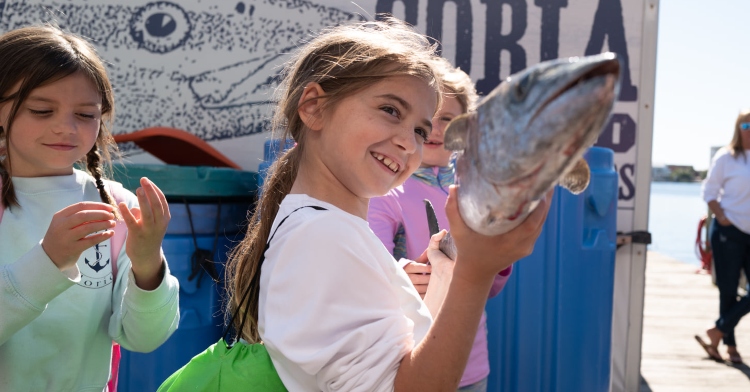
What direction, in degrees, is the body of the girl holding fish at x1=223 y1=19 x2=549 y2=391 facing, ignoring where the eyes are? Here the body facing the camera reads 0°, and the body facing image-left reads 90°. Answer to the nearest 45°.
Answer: approximately 270°

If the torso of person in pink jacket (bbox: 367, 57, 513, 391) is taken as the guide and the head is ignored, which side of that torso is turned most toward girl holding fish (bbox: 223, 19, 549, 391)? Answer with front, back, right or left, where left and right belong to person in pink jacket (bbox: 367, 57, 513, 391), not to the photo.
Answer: front

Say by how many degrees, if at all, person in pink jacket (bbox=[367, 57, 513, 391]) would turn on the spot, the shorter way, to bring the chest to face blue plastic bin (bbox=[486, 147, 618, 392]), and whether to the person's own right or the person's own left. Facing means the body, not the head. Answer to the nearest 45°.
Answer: approximately 135° to the person's own left

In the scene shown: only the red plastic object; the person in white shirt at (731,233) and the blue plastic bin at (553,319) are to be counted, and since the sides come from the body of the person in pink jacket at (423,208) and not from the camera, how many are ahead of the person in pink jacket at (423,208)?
0

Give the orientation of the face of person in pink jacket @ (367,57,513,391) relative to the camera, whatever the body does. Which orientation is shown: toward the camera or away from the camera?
toward the camera
